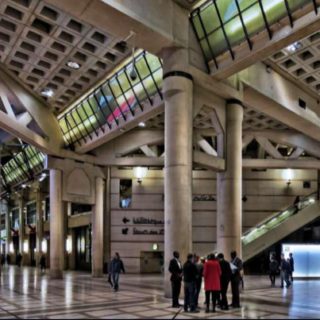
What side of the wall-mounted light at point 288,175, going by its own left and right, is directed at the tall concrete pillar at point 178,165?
front

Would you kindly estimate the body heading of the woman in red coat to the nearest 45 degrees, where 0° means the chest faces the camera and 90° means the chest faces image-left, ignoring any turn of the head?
approximately 180°

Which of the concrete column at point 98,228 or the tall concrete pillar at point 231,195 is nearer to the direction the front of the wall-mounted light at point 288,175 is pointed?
the tall concrete pillar

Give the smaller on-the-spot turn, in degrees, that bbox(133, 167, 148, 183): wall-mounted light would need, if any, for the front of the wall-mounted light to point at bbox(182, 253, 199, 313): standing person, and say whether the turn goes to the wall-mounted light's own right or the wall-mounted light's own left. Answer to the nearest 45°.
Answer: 0° — it already faces them

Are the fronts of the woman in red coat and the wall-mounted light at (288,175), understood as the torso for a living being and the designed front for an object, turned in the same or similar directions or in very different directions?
very different directions

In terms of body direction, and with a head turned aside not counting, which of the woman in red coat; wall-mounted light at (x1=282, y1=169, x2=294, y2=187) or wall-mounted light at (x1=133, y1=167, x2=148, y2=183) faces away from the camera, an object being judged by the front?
the woman in red coat

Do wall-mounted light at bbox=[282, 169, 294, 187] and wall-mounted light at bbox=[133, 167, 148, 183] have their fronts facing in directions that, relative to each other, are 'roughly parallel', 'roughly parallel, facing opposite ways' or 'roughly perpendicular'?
roughly parallel

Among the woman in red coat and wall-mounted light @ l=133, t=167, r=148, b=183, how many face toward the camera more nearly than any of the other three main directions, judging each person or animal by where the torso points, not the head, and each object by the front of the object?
1

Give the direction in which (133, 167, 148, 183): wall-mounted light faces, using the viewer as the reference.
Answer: facing the viewer

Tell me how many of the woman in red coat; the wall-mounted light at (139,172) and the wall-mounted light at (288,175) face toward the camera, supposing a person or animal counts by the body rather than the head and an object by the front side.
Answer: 2

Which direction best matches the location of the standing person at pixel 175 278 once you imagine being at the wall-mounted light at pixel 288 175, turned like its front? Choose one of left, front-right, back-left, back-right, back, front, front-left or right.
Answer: front

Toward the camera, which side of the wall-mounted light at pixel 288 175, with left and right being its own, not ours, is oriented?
front
